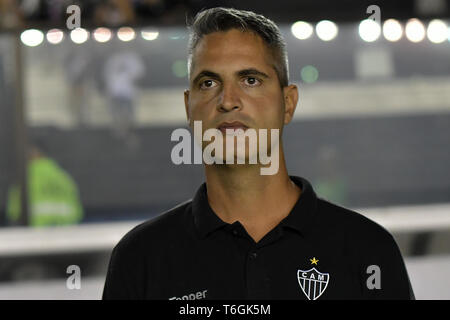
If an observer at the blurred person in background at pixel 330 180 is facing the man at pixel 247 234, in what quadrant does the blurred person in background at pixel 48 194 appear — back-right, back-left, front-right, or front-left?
front-right

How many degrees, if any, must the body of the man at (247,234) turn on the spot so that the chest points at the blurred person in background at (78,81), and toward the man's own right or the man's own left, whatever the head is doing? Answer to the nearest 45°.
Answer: approximately 180°

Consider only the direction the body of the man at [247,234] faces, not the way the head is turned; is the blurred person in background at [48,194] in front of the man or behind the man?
behind

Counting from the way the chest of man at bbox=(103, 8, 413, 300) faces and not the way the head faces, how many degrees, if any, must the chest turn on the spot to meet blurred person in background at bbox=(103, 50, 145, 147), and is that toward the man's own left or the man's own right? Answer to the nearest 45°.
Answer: approximately 180°

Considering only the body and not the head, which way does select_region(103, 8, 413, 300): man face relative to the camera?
toward the camera

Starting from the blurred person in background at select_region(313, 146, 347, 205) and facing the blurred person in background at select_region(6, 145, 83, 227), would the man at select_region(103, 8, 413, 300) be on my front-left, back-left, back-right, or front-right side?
front-left

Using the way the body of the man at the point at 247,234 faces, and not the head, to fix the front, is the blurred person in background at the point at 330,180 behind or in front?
behind
